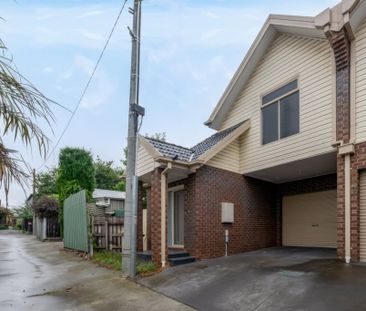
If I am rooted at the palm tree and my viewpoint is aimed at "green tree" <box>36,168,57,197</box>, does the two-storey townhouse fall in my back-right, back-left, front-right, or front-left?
front-right

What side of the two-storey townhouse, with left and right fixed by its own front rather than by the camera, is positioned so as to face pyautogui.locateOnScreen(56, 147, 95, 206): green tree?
right

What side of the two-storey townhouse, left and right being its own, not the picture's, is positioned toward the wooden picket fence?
right

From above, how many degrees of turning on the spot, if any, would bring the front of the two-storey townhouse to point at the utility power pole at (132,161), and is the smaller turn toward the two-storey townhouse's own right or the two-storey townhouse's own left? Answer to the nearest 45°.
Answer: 0° — it already faces it
